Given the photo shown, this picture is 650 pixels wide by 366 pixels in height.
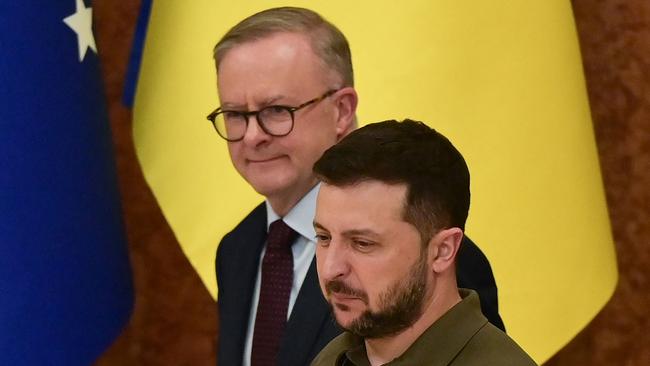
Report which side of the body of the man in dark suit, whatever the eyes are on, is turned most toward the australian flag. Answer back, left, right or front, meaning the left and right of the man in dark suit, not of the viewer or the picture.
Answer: right

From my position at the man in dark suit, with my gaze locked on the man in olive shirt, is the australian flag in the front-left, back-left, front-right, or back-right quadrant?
back-right

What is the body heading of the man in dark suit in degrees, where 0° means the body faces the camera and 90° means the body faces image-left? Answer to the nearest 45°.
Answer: approximately 45°

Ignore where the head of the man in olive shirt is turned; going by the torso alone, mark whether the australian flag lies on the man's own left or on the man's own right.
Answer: on the man's own right

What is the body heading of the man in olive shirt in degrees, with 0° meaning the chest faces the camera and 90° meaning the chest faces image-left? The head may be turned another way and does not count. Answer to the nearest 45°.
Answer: approximately 45°
